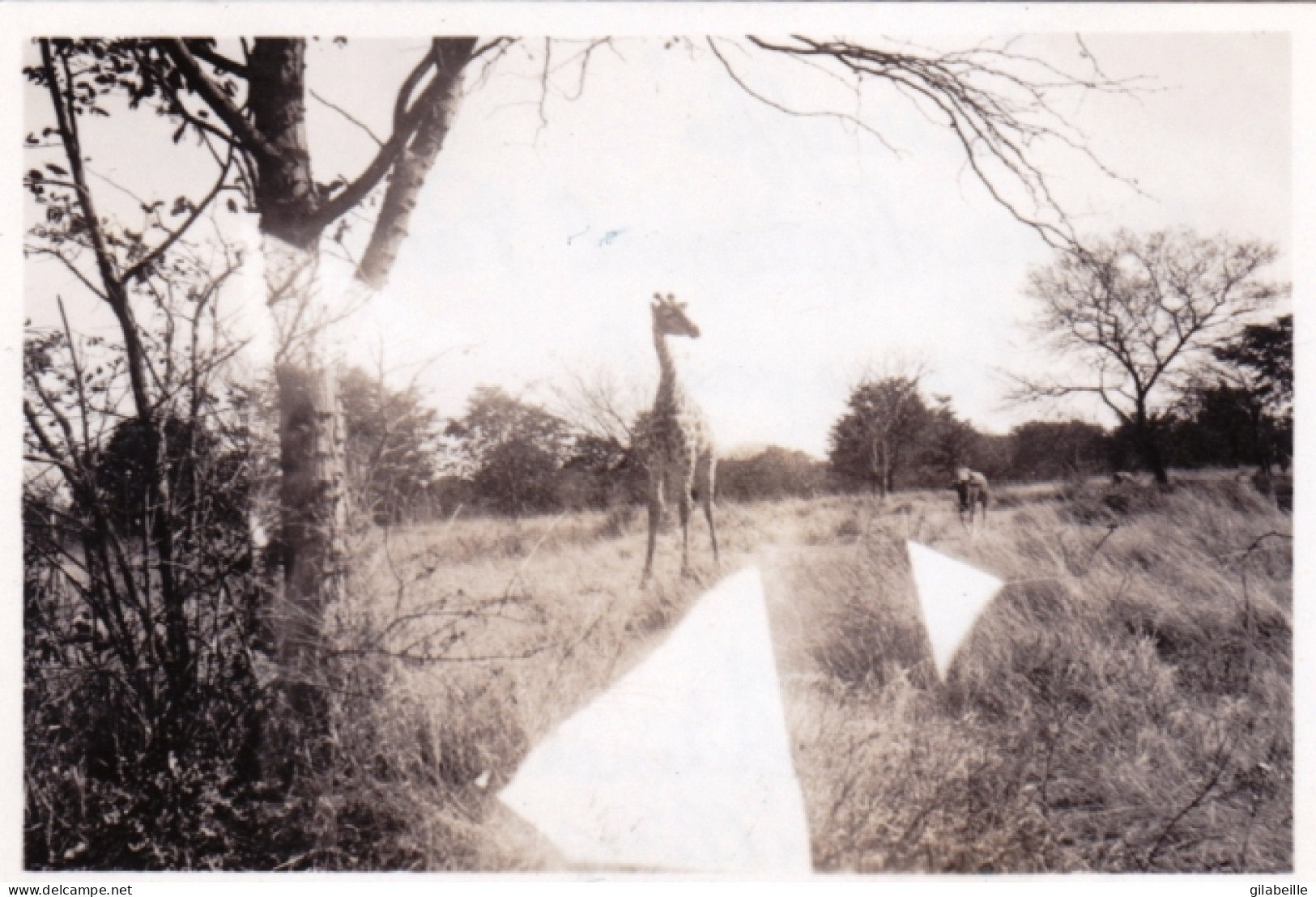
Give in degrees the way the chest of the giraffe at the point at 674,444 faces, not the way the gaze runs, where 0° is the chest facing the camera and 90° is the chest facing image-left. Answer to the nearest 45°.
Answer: approximately 45°

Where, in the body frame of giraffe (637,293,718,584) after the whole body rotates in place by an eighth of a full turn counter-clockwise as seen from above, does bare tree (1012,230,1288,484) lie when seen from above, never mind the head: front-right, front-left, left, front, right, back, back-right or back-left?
left

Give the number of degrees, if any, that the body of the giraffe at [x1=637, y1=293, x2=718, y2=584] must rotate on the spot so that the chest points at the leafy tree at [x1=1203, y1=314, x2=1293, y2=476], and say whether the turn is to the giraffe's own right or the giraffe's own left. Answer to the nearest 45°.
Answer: approximately 135° to the giraffe's own left

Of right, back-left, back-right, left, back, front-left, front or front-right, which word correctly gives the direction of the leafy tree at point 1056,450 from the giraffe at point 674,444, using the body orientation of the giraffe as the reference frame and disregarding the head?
back-left
